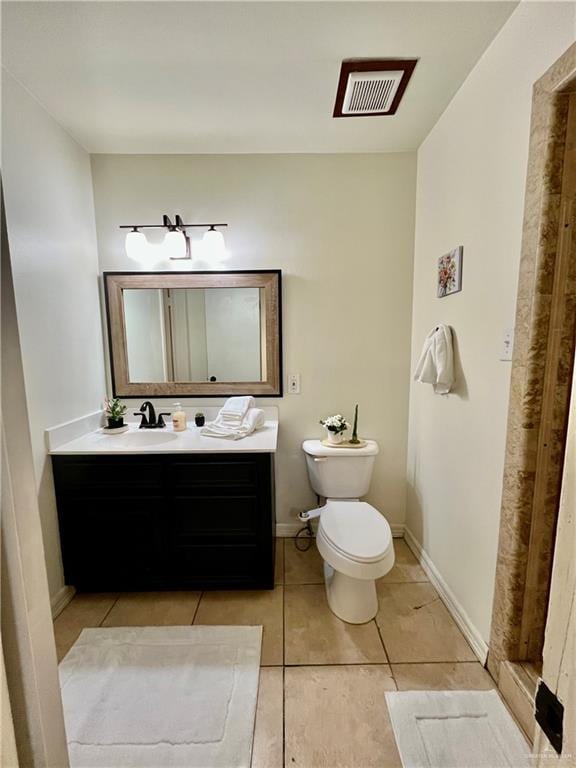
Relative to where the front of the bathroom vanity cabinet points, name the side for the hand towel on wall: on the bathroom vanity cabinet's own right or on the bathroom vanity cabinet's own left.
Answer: on the bathroom vanity cabinet's own left

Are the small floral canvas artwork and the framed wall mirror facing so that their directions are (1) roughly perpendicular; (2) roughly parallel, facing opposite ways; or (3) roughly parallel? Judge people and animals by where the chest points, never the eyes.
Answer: roughly perpendicular

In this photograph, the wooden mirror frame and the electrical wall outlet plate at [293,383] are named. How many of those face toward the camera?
2

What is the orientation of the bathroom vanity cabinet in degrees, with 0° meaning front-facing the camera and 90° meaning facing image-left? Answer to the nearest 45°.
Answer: approximately 0°

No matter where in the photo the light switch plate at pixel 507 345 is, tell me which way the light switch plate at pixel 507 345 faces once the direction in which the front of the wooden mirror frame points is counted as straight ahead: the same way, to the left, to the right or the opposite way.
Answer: to the right

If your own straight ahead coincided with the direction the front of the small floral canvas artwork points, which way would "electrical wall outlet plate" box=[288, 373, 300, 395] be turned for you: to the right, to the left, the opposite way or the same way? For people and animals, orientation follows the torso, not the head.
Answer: to the left

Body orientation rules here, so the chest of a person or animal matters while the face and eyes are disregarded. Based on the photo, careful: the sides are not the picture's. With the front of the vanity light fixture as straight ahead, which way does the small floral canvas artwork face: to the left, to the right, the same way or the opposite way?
to the right

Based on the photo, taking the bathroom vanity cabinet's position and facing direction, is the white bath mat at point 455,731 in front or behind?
in front

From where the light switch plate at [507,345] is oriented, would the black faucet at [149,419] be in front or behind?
in front
